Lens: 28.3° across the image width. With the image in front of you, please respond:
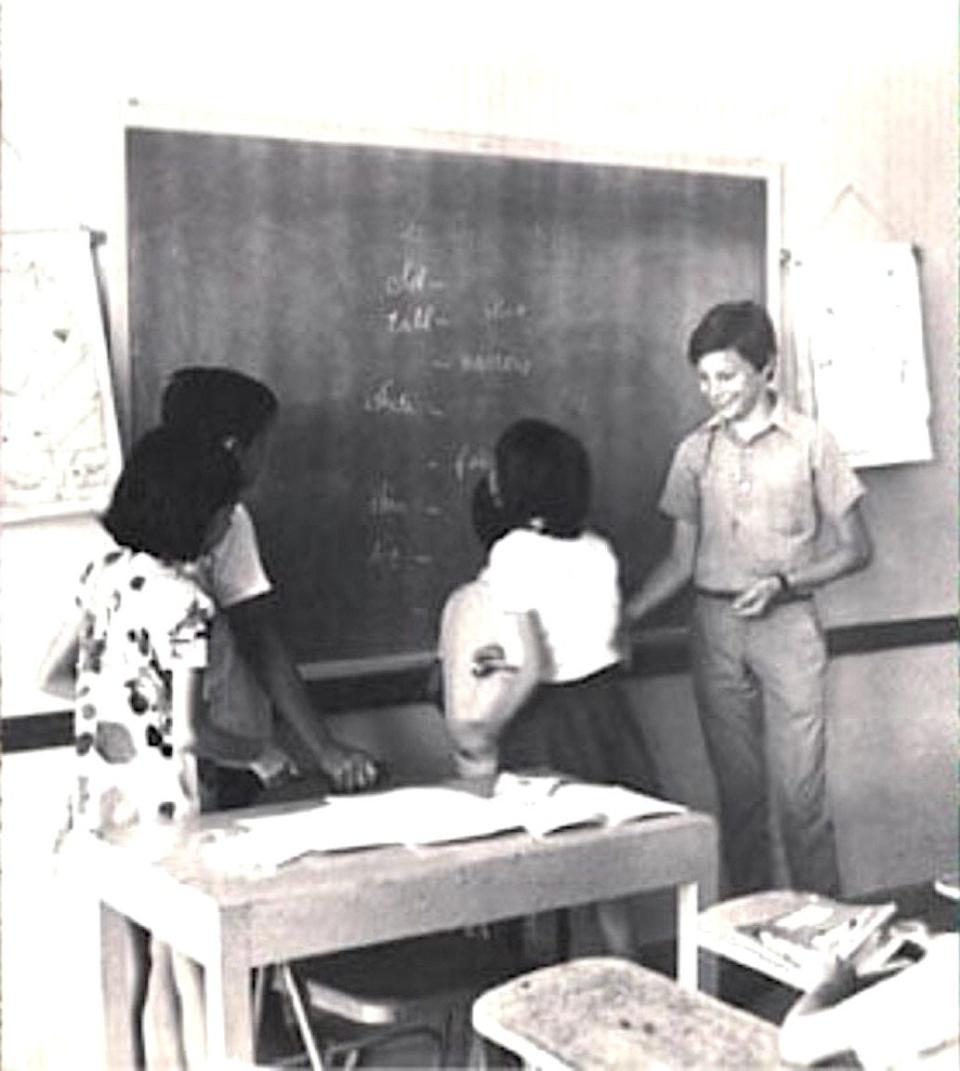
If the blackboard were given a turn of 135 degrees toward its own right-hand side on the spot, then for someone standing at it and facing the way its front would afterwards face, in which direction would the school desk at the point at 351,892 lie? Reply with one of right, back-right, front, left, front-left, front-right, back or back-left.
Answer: left

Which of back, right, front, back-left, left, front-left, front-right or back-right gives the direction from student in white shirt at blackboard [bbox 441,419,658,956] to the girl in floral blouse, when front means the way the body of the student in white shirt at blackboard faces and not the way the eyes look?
left

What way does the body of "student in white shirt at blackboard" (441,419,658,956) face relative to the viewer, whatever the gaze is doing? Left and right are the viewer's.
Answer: facing away from the viewer and to the left of the viewer

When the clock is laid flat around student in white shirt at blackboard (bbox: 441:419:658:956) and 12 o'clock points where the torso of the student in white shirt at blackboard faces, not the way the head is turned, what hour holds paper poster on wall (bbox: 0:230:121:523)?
The paper poster on wall is roughly at 10 o'clock from the student in white shirt at blackboard.

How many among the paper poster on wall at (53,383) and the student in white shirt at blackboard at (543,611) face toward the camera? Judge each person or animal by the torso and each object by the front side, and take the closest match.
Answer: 1

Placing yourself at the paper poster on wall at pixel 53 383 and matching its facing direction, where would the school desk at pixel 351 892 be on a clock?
The school desk is roughly at 11 o'clock from the paper poster on wall.

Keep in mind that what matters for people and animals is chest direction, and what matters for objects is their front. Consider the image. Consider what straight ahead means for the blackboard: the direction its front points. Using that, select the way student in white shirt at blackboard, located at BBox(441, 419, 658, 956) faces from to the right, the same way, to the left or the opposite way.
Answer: the opposite way

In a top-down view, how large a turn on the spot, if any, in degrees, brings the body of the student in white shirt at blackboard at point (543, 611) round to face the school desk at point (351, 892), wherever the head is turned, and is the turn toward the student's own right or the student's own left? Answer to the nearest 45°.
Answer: approximately 135° to the student's own left

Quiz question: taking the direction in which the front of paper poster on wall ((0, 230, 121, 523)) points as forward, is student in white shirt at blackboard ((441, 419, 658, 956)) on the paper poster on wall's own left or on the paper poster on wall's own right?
on the paper poster on wall's own left

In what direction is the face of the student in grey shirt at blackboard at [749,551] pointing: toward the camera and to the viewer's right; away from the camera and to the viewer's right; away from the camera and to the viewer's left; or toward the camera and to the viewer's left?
toward the camera and to the viewer's left

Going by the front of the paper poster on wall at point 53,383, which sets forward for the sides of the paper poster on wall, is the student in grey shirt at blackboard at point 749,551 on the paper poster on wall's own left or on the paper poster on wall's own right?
on the paper poster on wall's own left

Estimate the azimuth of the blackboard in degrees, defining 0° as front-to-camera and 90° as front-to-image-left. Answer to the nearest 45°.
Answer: approximately 315°
